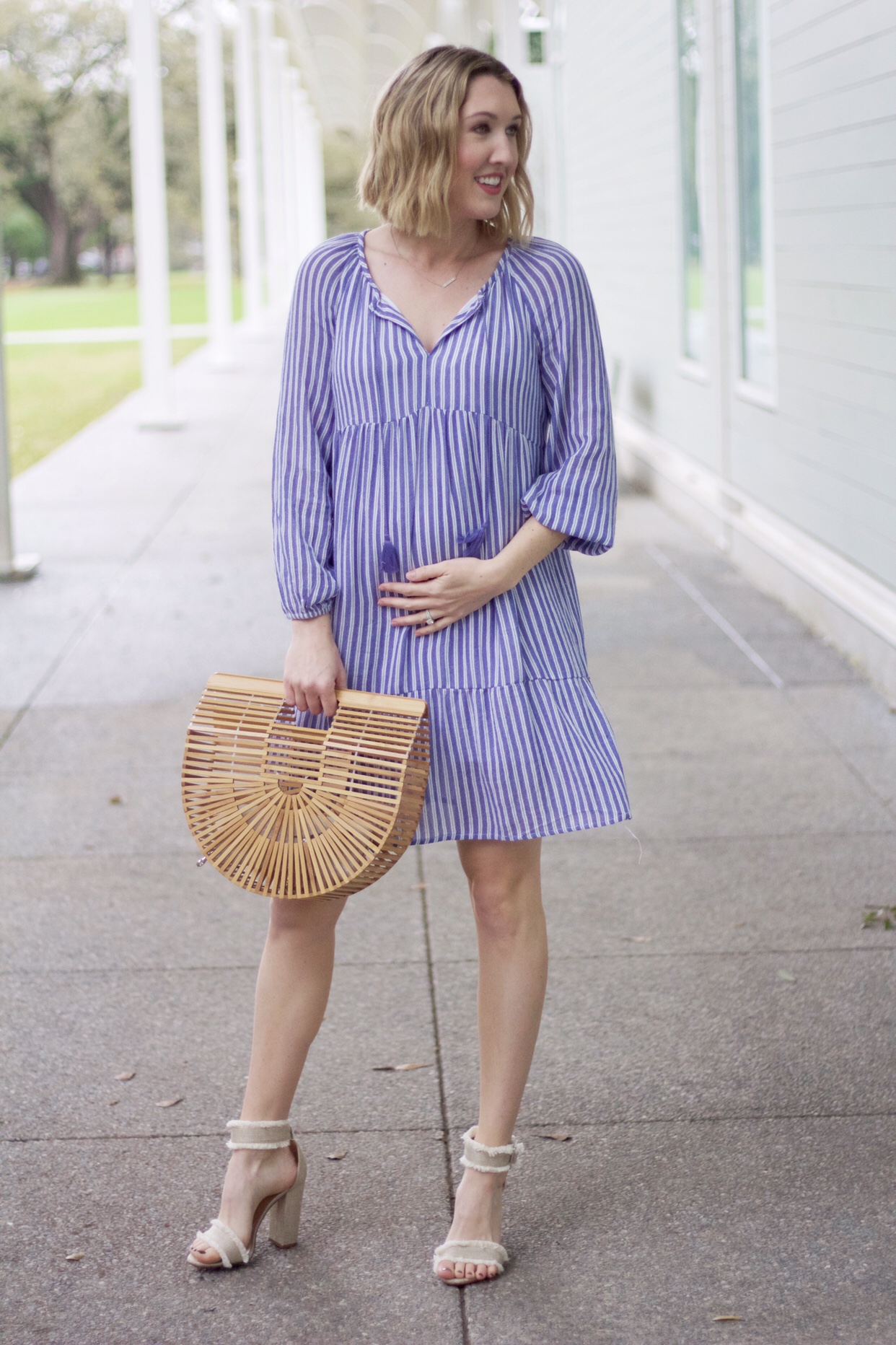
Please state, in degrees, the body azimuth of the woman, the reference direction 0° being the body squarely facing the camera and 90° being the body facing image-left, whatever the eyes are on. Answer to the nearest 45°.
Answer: approximately 0°

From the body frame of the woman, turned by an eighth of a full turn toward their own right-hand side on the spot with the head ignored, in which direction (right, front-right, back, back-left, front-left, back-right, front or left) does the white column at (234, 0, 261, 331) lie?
back-right

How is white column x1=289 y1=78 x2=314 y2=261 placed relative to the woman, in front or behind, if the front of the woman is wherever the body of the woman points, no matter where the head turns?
behind

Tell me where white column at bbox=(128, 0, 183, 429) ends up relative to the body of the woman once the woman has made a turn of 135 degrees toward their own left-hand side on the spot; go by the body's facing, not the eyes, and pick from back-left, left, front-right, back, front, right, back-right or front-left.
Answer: front-left

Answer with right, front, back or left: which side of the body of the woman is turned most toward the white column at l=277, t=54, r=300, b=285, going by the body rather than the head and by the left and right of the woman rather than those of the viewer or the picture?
back

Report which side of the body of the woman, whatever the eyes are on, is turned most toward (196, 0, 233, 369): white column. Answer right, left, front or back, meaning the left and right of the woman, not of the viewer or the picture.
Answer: back

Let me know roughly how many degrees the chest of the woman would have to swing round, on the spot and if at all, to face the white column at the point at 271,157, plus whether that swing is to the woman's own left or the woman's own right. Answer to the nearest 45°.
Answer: approximately 180°
